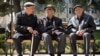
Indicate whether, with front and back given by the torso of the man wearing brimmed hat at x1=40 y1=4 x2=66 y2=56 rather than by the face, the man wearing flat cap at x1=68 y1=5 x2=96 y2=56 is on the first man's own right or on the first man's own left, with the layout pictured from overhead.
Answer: on the first man's own left

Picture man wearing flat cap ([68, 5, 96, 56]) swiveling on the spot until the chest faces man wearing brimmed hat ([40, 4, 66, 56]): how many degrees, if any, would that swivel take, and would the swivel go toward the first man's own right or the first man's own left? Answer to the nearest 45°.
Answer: approximately 90° to the first man's own right

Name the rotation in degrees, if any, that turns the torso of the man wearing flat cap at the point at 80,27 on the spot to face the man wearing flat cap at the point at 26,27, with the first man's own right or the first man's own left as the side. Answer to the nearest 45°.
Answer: approximately 90° to the first man's own right

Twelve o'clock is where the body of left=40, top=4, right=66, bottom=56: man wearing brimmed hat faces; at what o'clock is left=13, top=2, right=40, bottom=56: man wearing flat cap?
left=13, top=2, right=40, bottom=56: man wearing flat cap is roughly at 3 o'clock from left=40, top=4, right=66, bottom=56: man wearing brimmed hat.

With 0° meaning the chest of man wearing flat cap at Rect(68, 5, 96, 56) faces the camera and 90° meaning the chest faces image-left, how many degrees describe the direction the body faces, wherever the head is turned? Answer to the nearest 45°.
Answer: approximately 0°
